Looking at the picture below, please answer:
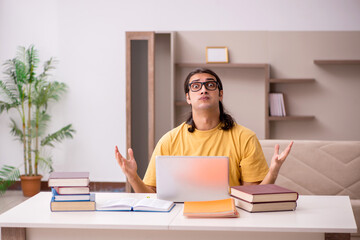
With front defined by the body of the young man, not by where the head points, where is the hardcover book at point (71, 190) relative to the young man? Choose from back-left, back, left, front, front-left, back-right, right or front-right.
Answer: front-right

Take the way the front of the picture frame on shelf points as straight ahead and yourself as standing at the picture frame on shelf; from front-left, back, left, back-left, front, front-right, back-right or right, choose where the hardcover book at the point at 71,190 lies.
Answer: front

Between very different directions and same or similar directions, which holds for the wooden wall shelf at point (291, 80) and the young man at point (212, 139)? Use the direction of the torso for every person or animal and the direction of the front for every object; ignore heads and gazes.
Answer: same or similar directions

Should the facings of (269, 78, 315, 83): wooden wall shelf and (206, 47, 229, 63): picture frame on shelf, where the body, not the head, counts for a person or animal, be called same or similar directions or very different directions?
same or similar directions

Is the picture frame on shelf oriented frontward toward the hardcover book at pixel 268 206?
yes

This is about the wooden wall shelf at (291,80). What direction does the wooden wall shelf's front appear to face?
toward the camera

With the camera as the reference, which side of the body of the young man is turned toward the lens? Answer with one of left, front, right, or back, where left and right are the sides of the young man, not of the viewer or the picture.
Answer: front

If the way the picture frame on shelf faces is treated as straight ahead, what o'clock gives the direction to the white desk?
The white desk is roughly at 12 o'clock from the picture frame on shelf.

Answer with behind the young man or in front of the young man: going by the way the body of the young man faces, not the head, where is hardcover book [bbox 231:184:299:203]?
in front

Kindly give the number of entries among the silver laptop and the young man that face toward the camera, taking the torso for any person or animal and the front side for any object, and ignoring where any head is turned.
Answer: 1

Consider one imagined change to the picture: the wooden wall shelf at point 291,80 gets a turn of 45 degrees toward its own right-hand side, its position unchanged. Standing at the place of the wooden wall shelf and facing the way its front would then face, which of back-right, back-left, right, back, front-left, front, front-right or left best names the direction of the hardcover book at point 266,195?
front-left

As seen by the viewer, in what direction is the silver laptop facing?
away from the camera

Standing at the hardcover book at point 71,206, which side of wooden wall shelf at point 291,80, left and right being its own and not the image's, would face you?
front

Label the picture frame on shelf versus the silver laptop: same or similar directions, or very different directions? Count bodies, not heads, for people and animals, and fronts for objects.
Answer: very different directions

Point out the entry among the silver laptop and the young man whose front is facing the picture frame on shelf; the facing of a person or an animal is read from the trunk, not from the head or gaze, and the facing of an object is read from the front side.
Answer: the silver laptop
